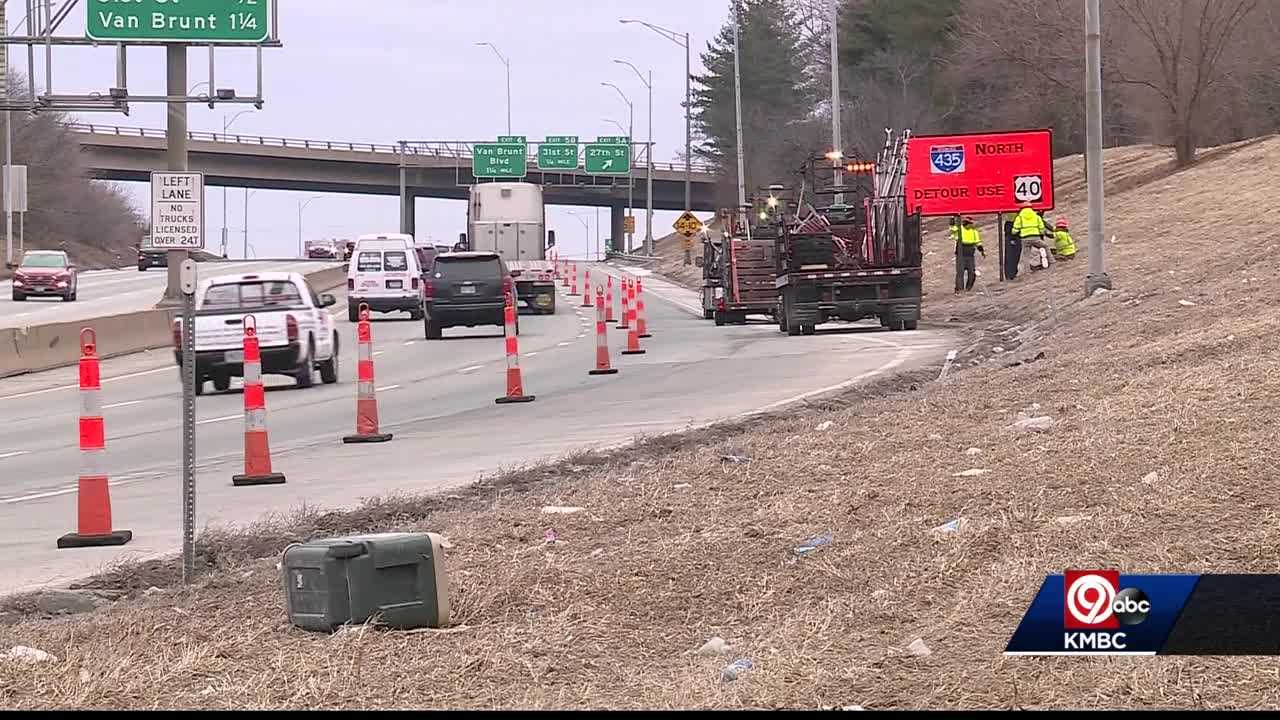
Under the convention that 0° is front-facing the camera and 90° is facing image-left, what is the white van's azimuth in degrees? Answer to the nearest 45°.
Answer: approximately 180°

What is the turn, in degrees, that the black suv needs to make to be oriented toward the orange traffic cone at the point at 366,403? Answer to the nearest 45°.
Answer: approximately 180°

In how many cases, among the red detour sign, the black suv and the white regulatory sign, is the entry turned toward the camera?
2

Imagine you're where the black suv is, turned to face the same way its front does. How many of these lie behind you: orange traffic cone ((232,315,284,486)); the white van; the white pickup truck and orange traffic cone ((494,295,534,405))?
3

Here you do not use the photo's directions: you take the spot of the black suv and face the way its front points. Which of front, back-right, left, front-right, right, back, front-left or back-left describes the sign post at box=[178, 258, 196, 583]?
back

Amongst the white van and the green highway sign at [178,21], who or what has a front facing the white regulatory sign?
the green highway sign

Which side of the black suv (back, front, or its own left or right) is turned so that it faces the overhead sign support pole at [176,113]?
left

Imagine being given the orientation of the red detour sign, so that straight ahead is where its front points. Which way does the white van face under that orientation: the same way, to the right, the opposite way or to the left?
the opposite way

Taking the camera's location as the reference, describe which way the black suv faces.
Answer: facing away from the viewer

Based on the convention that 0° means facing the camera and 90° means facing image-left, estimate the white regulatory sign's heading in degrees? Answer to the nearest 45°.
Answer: approximately 0°
